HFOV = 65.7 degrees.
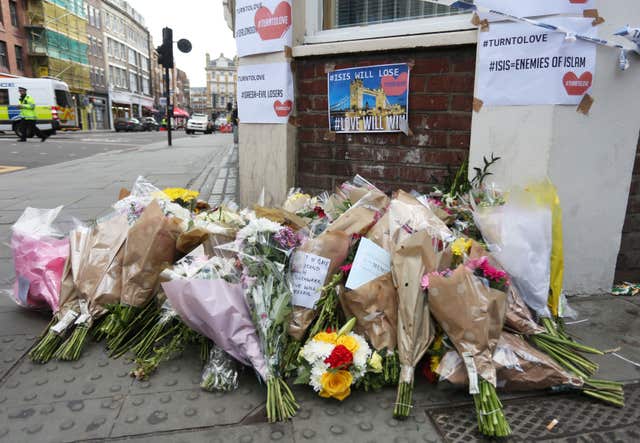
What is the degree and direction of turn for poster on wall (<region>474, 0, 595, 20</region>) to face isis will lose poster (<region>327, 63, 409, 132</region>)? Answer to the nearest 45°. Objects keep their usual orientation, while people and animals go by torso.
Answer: approximately 90° to its right

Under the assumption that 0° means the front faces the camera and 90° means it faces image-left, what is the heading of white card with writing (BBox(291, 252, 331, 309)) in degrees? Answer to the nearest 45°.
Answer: approximately 0°

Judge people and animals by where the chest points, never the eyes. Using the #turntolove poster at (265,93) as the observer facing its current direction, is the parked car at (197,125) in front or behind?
behind

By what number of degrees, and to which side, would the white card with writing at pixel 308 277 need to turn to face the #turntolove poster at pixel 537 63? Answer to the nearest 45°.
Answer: approximately 135° to its left

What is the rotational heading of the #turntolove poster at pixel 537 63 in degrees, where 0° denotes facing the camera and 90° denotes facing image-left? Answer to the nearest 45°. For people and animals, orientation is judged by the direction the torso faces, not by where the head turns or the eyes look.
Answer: approximately 0°

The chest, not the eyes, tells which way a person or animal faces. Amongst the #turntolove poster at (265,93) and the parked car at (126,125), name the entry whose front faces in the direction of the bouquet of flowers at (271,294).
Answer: the #turntolove poster

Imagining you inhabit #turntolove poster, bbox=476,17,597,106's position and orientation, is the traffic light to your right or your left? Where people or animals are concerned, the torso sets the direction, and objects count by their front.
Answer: on your right

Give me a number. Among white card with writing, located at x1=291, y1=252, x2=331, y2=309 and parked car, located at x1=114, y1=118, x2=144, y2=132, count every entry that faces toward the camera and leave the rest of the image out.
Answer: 1

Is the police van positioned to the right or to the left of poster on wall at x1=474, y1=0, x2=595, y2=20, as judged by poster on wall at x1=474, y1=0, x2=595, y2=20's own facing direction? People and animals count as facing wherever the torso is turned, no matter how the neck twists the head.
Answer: on its right

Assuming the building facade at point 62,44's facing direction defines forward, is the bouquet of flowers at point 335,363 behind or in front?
in front

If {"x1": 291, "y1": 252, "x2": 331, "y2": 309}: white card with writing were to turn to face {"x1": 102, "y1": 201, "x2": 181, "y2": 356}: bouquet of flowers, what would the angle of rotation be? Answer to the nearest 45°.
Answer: approximately 90° to its right
